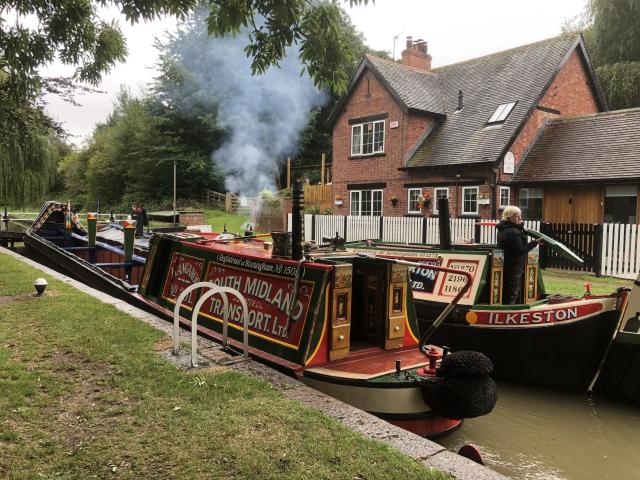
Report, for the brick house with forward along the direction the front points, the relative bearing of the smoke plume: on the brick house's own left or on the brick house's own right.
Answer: on the brick house's own right

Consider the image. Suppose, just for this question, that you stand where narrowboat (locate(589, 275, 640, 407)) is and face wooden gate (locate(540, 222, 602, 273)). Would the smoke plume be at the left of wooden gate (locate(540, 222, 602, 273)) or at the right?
left

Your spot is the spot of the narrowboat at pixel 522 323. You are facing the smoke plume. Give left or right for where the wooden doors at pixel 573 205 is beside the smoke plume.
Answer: right

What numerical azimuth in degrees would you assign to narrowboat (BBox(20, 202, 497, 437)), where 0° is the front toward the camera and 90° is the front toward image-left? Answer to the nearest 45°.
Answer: approximately 135°

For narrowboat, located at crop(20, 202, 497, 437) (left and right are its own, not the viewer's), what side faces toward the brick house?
right

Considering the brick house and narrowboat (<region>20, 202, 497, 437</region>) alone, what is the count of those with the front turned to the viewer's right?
0

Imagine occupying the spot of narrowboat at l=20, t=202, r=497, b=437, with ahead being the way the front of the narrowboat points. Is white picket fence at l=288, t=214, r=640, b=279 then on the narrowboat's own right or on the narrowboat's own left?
on the narrowboat's own right

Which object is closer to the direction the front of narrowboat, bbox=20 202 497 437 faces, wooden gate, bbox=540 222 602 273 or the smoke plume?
the smoke plume

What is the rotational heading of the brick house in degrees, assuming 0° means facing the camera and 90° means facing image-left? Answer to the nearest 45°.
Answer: approximately 45°
